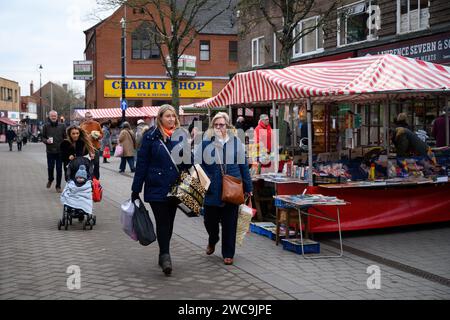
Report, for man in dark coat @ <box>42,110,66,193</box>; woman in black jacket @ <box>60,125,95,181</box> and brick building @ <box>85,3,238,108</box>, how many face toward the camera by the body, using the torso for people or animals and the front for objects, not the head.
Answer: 3

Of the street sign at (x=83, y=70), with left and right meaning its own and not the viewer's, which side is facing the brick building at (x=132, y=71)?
left

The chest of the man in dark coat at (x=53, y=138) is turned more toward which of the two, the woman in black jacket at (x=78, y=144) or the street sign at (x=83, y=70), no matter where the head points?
the woman in black jacket

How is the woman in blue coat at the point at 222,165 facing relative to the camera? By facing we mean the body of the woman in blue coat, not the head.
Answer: toward the camera

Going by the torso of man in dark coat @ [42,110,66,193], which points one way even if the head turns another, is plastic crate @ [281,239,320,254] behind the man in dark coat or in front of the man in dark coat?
in front

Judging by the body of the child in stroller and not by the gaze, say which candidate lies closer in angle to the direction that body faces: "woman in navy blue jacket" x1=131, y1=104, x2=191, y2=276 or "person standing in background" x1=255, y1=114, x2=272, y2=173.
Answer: the woman in navy blue jacket

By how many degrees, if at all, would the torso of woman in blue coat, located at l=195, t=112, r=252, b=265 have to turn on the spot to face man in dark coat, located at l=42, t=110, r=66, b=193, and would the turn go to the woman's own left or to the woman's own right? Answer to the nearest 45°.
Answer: approximately 135° to the woman's own right

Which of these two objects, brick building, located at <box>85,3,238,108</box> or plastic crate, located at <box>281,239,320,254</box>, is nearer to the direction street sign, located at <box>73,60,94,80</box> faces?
the plastic crate

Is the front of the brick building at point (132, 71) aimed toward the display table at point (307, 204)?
yes

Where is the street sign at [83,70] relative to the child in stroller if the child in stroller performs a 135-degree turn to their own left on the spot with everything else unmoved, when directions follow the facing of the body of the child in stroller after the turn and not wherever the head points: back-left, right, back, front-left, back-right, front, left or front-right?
front-left

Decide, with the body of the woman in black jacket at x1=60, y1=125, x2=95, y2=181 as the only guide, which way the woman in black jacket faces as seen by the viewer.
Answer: toward the camera

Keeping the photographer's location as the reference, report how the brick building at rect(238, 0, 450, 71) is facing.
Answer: facing the viewer and to the left of the viewer

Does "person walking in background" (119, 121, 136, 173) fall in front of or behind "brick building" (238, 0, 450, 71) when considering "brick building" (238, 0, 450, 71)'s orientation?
in front
